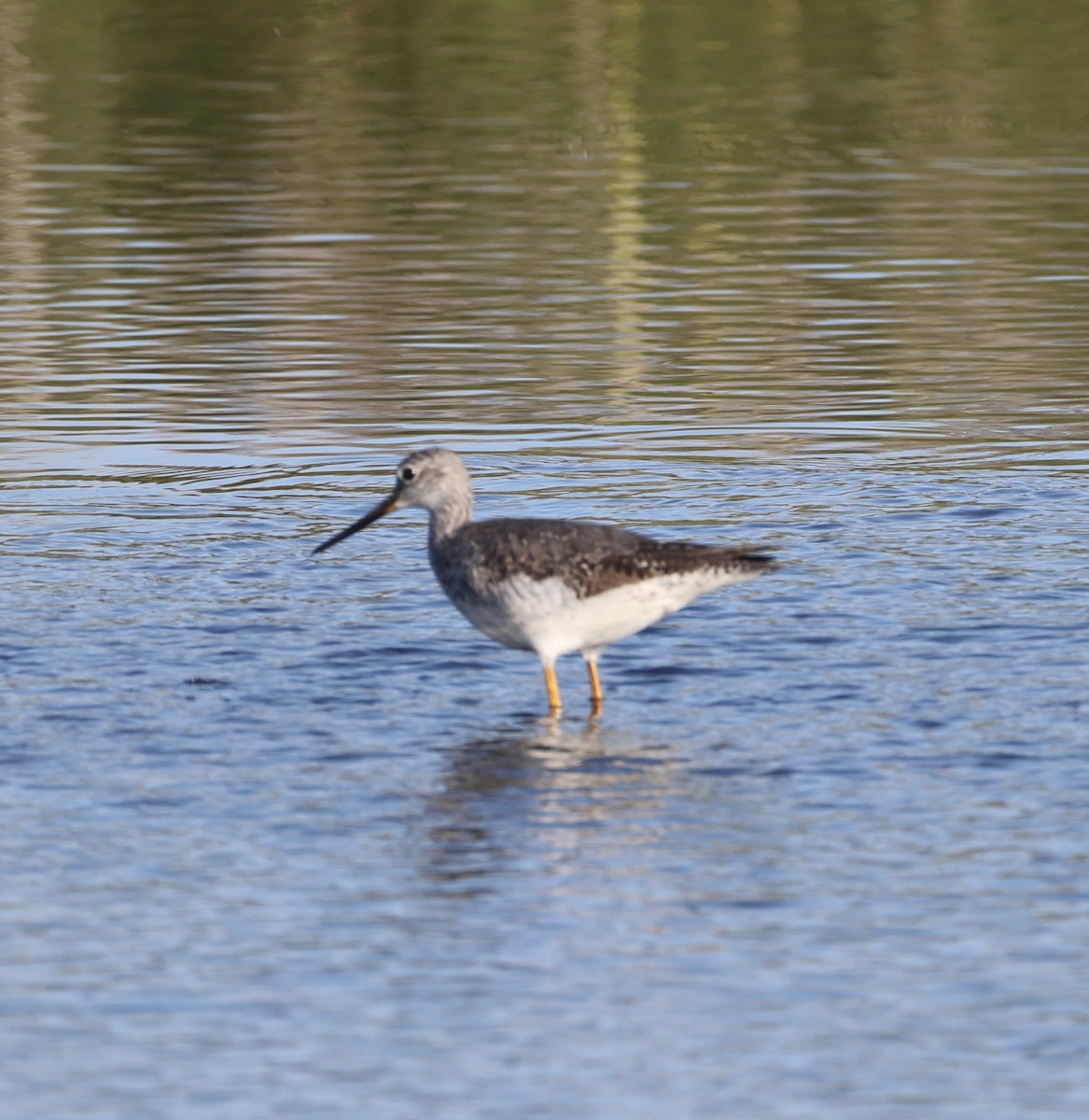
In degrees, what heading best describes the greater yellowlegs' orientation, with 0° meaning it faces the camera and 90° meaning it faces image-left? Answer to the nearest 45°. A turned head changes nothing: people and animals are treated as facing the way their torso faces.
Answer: approximately 90°
